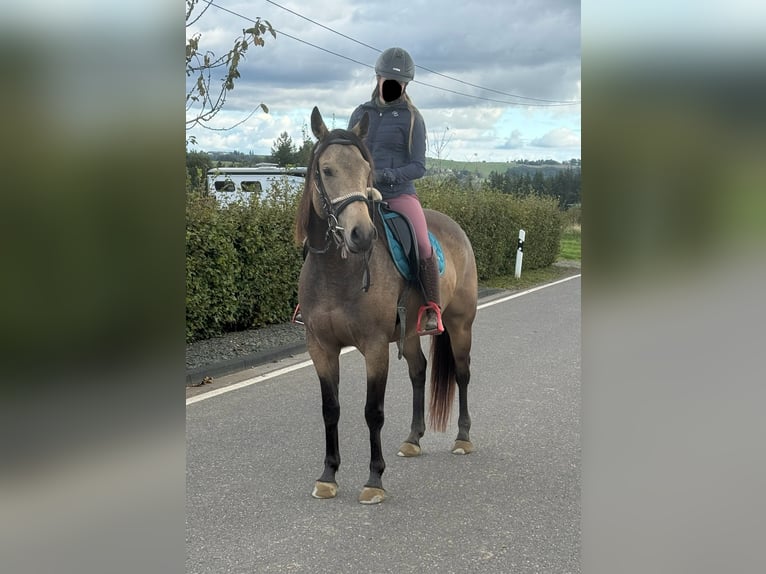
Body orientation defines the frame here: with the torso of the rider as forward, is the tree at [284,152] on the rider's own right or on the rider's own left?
on the rider's own right

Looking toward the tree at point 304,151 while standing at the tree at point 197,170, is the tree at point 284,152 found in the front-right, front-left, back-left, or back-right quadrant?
front-left

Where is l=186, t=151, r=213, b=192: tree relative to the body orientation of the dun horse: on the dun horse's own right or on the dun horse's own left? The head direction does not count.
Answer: on the dun horse's own right

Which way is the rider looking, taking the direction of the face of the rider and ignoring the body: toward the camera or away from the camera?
toward the camera

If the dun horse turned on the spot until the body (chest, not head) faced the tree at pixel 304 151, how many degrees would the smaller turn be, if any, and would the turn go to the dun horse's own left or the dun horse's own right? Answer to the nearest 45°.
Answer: approximately 135° to the dun horse's own right

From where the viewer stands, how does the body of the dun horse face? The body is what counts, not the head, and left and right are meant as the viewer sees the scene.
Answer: facing the viewer and to the left of the viewer
